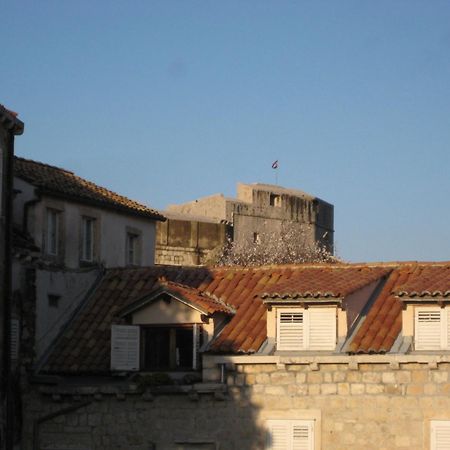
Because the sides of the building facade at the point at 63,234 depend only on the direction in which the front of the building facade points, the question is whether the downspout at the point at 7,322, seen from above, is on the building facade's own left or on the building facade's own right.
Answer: on the building facade's own right

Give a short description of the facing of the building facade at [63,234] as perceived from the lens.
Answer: facing the viewer and to the right of the viewer
